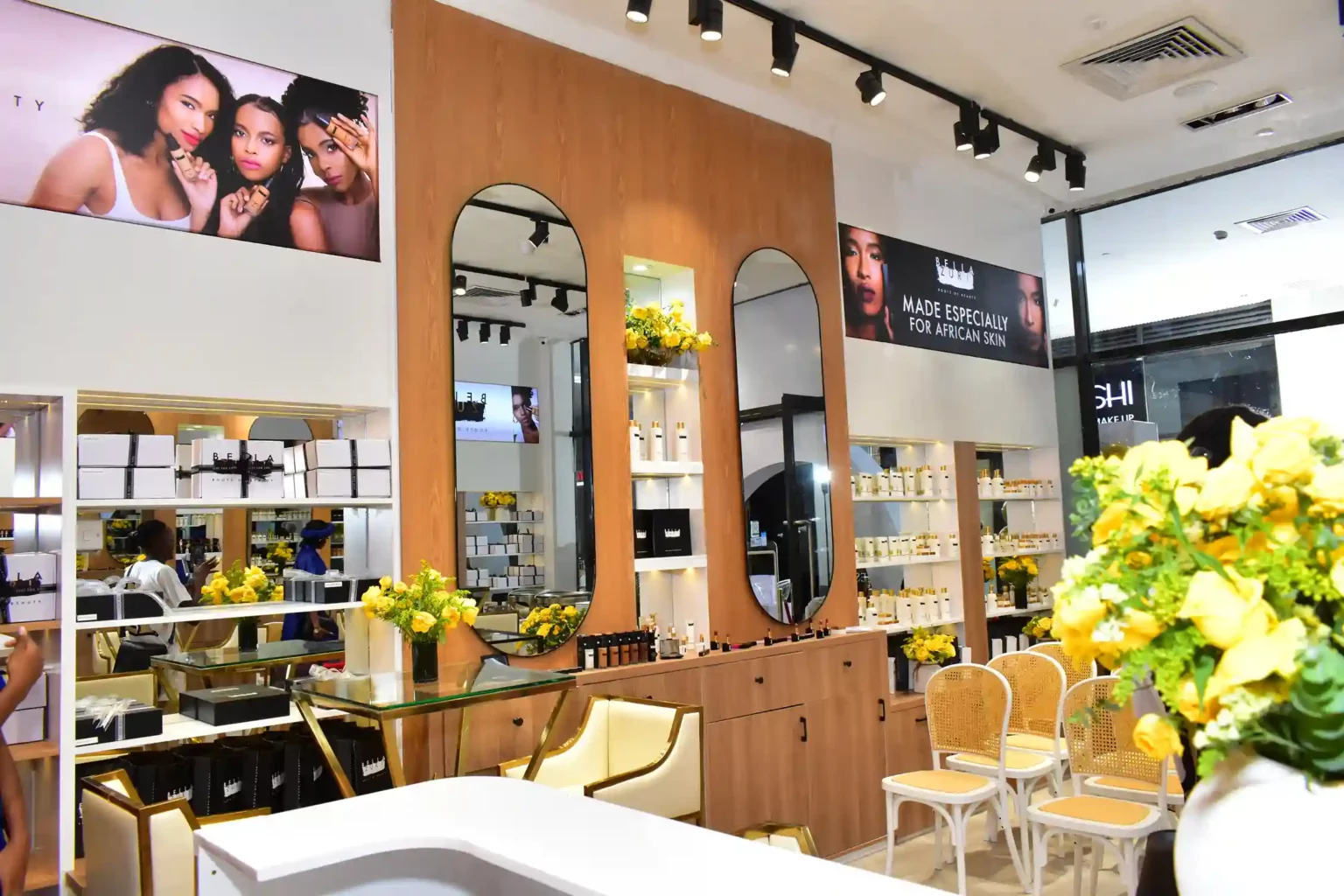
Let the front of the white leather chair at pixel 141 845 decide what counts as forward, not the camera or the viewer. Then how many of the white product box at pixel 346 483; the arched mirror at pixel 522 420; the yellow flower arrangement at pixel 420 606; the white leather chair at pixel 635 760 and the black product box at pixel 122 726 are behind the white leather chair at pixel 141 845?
0

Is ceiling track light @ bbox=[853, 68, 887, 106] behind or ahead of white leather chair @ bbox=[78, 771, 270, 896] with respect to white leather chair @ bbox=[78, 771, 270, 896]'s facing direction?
ahead

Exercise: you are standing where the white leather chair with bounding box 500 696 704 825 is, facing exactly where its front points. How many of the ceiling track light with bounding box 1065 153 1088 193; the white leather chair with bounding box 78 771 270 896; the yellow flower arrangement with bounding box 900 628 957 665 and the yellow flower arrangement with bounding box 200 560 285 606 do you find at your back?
2

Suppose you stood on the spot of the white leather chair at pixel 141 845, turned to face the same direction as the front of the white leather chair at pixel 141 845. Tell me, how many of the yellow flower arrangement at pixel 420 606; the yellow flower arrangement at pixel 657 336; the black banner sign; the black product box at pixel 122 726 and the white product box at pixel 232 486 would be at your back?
0

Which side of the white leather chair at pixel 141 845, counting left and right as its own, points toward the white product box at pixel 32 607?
left

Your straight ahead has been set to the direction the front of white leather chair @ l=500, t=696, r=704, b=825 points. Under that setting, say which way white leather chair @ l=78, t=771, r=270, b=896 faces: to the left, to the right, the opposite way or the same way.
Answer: the opposite way

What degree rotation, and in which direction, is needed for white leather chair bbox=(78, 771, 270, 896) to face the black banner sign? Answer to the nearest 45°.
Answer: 0° — it already faces it

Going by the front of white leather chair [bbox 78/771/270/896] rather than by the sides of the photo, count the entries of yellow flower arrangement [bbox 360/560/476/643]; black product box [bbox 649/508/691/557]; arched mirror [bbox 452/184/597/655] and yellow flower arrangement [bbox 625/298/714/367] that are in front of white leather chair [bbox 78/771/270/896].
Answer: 4

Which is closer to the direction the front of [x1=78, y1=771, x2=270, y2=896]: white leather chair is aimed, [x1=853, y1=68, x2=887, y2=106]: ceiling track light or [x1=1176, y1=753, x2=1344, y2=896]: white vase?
the ceiling track light

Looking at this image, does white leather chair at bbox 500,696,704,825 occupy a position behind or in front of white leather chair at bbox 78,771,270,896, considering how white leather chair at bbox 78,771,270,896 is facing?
in front

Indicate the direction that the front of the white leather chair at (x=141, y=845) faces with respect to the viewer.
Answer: facing away from the viewer and to the right of the viewer
